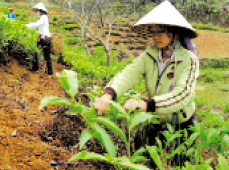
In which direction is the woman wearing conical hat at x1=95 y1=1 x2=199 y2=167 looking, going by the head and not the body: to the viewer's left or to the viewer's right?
to the viewer's left

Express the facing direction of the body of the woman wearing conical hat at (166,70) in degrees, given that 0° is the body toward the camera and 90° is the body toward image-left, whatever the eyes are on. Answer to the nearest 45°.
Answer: approximately 45°

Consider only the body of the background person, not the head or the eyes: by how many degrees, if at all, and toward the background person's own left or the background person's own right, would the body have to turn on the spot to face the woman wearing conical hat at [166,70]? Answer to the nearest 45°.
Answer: approximately 90° to the background person's own left

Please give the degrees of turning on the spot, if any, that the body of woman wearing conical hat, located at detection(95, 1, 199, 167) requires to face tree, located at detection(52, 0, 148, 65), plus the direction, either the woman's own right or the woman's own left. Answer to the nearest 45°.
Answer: approximately 135° to the woman's own right

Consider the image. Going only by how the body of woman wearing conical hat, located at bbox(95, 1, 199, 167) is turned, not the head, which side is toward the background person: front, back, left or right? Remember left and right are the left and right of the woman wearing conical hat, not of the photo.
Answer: right
